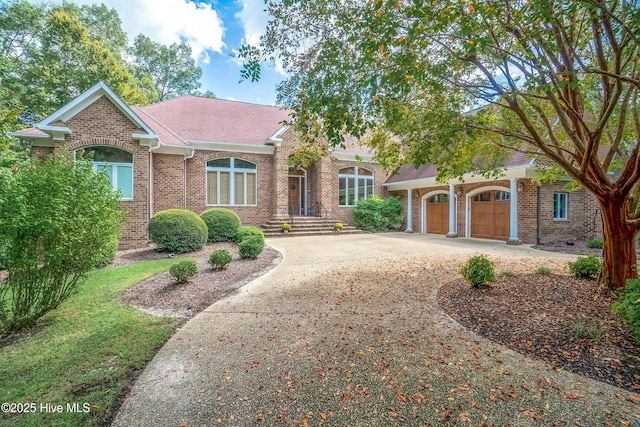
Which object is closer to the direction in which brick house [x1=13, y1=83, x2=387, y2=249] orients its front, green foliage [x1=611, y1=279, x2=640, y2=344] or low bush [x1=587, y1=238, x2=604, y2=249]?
the green foliage

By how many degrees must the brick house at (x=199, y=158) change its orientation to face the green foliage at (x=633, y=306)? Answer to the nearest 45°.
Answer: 0° — it already faces it

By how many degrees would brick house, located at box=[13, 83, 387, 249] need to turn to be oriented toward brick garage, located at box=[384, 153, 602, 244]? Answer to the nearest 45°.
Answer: approximately 45° to its left

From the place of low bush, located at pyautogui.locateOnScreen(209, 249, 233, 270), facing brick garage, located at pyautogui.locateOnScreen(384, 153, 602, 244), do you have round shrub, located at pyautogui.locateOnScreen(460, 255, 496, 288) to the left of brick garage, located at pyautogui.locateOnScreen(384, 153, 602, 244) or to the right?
right

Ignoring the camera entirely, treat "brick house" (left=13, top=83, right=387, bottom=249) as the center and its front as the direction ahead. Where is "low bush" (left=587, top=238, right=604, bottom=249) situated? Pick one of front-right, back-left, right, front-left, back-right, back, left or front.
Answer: front-left

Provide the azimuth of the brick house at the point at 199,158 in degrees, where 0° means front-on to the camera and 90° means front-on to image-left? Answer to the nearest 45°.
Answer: approximately 0°

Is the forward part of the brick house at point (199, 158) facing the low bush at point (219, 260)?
yes

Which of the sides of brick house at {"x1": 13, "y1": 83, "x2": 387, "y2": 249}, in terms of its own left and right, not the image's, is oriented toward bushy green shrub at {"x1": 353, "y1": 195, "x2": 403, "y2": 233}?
left

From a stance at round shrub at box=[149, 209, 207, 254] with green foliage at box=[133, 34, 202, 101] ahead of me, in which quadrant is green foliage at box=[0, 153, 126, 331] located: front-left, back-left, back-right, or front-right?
back-left

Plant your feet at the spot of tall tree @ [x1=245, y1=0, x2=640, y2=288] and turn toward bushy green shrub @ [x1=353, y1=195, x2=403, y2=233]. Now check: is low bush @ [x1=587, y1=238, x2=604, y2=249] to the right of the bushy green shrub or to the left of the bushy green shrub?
right

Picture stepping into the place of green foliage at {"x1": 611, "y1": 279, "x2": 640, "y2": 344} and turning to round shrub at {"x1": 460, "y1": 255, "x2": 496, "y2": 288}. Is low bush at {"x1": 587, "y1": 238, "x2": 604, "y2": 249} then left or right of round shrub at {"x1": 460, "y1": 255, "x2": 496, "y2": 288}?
right

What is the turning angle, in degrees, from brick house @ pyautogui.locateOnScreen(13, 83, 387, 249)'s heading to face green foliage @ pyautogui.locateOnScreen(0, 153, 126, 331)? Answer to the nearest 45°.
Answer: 0° — it already faces it

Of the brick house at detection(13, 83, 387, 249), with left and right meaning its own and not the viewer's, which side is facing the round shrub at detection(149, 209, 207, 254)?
front

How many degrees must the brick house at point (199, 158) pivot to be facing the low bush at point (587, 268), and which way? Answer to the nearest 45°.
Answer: approximately 45° to its left

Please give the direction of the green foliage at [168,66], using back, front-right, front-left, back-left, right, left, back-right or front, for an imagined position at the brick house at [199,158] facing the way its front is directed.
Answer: back
